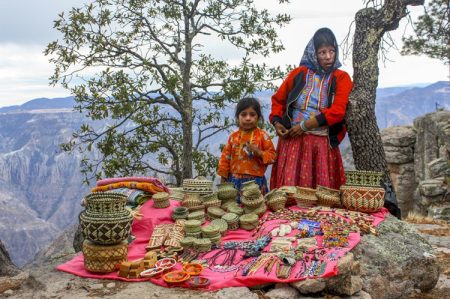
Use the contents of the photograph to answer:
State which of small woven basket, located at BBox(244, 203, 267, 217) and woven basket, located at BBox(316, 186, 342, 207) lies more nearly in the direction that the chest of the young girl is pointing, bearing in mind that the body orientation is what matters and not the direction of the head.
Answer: the small woven basket

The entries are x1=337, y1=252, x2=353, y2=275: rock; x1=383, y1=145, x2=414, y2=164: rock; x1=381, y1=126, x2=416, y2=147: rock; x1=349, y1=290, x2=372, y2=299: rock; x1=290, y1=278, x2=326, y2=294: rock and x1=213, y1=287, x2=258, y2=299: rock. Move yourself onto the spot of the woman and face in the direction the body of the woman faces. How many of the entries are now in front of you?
4

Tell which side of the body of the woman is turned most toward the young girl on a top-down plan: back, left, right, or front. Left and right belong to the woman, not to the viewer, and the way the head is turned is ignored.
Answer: right

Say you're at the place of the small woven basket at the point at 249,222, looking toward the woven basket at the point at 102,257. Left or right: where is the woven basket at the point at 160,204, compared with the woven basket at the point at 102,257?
right

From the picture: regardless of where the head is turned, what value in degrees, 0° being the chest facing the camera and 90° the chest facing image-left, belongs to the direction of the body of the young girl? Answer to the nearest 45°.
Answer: approximately 0°

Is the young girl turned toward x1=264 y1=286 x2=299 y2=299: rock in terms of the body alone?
yes

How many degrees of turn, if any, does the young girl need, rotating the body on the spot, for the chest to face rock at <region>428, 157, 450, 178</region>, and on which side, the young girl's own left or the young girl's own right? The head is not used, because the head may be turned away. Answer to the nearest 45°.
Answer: approximately 135° to the young girl's own left

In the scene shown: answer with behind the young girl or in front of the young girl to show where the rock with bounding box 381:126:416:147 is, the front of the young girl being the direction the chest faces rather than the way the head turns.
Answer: behind

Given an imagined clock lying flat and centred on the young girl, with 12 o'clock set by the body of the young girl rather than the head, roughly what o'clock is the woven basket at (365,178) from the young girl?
The woven basket is roughly at 10 o'clock from the young girl.

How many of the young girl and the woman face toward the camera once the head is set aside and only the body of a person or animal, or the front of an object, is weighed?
2

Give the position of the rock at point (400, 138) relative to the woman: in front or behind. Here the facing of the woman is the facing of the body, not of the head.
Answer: behind
